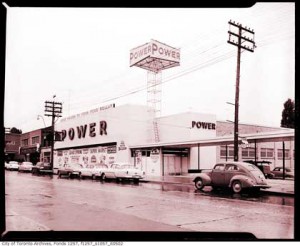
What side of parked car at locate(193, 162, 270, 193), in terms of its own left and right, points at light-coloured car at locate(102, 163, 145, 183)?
front

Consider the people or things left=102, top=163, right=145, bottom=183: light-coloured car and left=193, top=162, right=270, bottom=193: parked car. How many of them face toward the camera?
0

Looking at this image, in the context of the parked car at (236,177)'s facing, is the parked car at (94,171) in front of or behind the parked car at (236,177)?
in front

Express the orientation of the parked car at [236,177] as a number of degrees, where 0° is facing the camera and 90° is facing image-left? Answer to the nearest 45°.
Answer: approximately 135°

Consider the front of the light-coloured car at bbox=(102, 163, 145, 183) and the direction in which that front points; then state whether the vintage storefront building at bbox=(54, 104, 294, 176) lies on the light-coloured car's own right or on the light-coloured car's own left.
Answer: on the light-coloured car's own right

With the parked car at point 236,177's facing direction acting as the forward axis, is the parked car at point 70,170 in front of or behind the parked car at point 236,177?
in front

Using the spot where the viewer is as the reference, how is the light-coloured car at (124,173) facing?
facing away from the viewer and to the left of the viewer
